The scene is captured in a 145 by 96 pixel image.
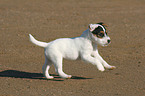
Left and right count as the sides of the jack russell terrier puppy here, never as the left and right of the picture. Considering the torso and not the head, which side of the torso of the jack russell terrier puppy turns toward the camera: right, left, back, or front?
right
